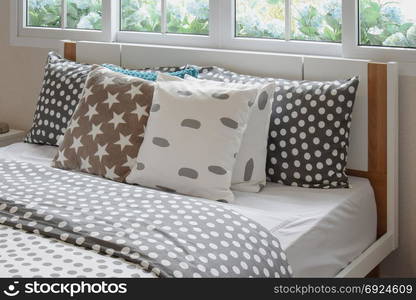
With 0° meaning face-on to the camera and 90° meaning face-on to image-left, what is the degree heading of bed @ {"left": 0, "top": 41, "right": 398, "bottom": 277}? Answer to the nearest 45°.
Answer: approximately 45°
